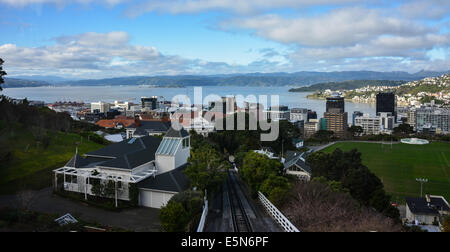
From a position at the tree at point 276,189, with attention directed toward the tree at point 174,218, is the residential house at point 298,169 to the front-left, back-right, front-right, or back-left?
back-right

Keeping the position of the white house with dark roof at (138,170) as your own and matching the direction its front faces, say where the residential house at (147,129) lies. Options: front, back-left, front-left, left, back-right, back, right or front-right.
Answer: back-right

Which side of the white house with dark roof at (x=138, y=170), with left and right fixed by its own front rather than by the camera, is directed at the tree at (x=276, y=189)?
left

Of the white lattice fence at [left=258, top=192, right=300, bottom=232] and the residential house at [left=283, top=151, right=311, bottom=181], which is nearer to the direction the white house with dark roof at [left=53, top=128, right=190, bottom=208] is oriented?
the white lattice fence

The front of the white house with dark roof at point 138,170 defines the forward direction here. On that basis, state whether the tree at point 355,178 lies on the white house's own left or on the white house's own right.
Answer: on the white house's own left

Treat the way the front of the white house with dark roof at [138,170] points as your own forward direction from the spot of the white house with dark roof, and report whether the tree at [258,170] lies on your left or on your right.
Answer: on your left

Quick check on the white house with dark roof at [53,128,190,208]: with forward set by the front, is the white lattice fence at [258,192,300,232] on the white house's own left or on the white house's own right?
on the white house's own left

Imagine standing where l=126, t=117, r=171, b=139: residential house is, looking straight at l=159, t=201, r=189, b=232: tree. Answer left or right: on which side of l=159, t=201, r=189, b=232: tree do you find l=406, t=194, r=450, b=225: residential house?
left

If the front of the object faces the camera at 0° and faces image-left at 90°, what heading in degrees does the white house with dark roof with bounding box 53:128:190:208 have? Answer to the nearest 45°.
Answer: approximately 45°

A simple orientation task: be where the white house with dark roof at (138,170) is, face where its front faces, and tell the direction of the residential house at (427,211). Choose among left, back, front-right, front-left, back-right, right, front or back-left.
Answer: back-left

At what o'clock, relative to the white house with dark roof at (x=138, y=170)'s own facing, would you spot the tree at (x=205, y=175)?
The tree is roughly at 9 o'clock from the white house with dark roof.
